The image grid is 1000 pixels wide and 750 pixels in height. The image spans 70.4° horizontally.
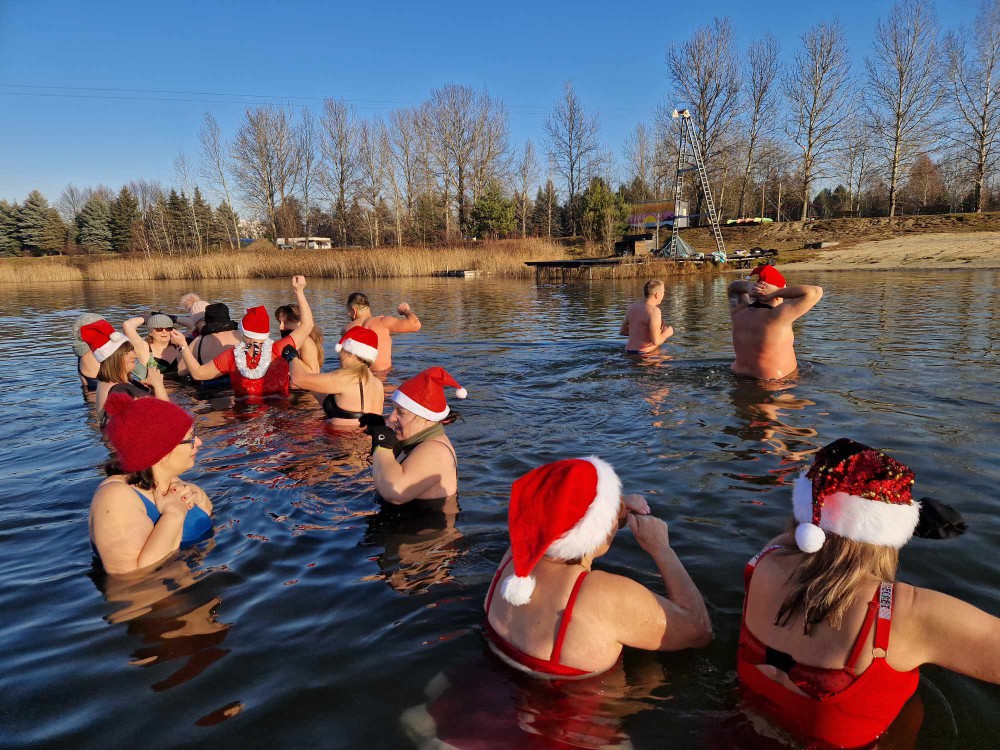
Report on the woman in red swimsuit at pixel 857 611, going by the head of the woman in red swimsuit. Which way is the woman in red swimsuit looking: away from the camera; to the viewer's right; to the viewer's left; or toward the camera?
away from the camera

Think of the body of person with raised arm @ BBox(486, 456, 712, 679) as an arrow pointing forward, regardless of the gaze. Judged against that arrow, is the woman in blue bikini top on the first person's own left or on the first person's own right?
on the first person's own left

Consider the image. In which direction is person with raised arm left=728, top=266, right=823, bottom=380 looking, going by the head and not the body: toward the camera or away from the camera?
away from the camera

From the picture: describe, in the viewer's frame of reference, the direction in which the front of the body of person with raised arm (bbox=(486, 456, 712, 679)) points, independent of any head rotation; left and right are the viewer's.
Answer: facing away from the viewer and to the right of the viewer

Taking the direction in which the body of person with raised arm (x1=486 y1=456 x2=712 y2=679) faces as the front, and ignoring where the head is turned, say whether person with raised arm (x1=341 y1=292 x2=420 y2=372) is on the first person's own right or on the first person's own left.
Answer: on the first person's own left

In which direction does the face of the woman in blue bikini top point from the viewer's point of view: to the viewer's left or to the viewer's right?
to the viewer's right
